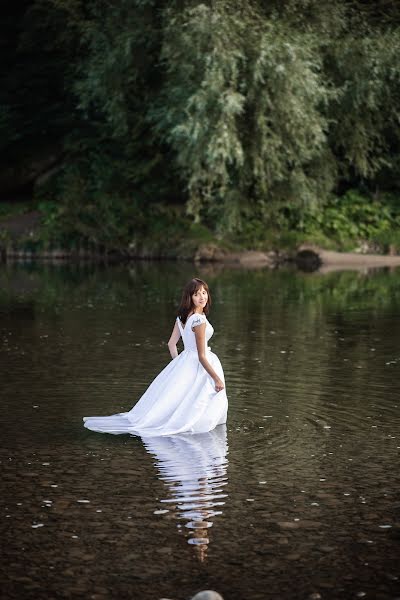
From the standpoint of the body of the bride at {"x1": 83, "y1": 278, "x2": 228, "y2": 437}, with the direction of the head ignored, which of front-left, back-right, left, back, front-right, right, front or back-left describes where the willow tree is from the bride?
front-left

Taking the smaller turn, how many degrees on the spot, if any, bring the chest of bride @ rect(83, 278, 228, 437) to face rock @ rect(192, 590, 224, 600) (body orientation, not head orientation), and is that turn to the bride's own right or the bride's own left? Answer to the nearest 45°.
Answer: approximately 135° to the bride's own right

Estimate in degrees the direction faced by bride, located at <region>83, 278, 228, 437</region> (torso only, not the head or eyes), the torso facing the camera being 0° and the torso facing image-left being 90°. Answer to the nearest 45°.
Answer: approximately 225°

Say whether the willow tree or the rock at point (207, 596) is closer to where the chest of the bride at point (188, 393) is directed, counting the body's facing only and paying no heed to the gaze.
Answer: the willow tree
